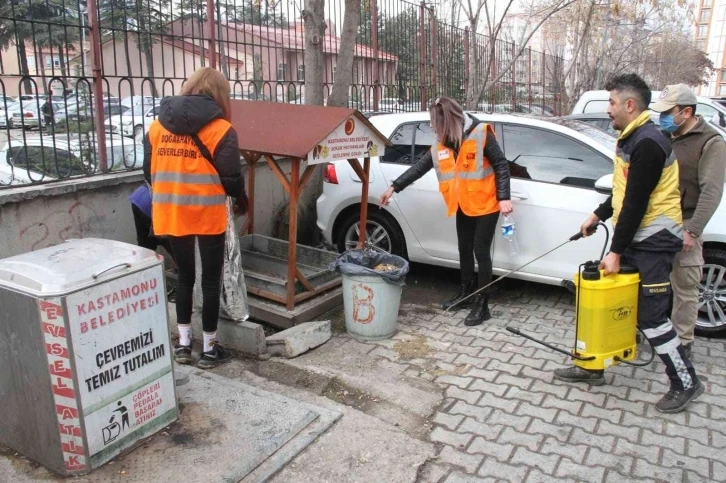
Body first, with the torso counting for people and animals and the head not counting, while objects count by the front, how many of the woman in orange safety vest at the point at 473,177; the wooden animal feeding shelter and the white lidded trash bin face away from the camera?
0

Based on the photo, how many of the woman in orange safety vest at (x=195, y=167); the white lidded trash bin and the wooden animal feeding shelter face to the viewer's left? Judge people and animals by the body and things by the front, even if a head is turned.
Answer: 0

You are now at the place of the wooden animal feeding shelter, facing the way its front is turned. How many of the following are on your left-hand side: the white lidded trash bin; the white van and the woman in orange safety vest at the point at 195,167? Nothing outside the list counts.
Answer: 1

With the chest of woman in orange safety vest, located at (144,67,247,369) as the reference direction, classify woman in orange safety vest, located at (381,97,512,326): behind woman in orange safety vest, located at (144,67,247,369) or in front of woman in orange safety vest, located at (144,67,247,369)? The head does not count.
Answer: in front

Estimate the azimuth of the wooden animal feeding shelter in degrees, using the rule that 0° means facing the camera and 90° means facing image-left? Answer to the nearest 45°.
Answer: approximately 315°

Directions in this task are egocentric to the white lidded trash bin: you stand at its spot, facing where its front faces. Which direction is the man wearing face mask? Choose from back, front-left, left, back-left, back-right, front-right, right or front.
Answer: front-left

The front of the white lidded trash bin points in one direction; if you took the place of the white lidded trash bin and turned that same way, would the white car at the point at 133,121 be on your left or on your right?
on your left

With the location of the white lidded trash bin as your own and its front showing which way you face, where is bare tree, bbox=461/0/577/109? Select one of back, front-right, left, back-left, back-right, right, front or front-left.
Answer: left

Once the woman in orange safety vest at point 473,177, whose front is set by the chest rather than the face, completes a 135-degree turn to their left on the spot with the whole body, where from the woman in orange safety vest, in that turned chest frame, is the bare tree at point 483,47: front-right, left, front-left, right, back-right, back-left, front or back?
left

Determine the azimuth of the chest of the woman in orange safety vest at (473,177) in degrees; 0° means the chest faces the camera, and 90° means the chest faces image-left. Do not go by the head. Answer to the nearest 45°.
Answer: approximately 45°

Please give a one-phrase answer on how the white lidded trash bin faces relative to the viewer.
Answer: facing the viewer and to the right of the viewer

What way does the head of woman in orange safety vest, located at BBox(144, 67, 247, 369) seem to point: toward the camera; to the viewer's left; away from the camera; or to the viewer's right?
away from the camera
